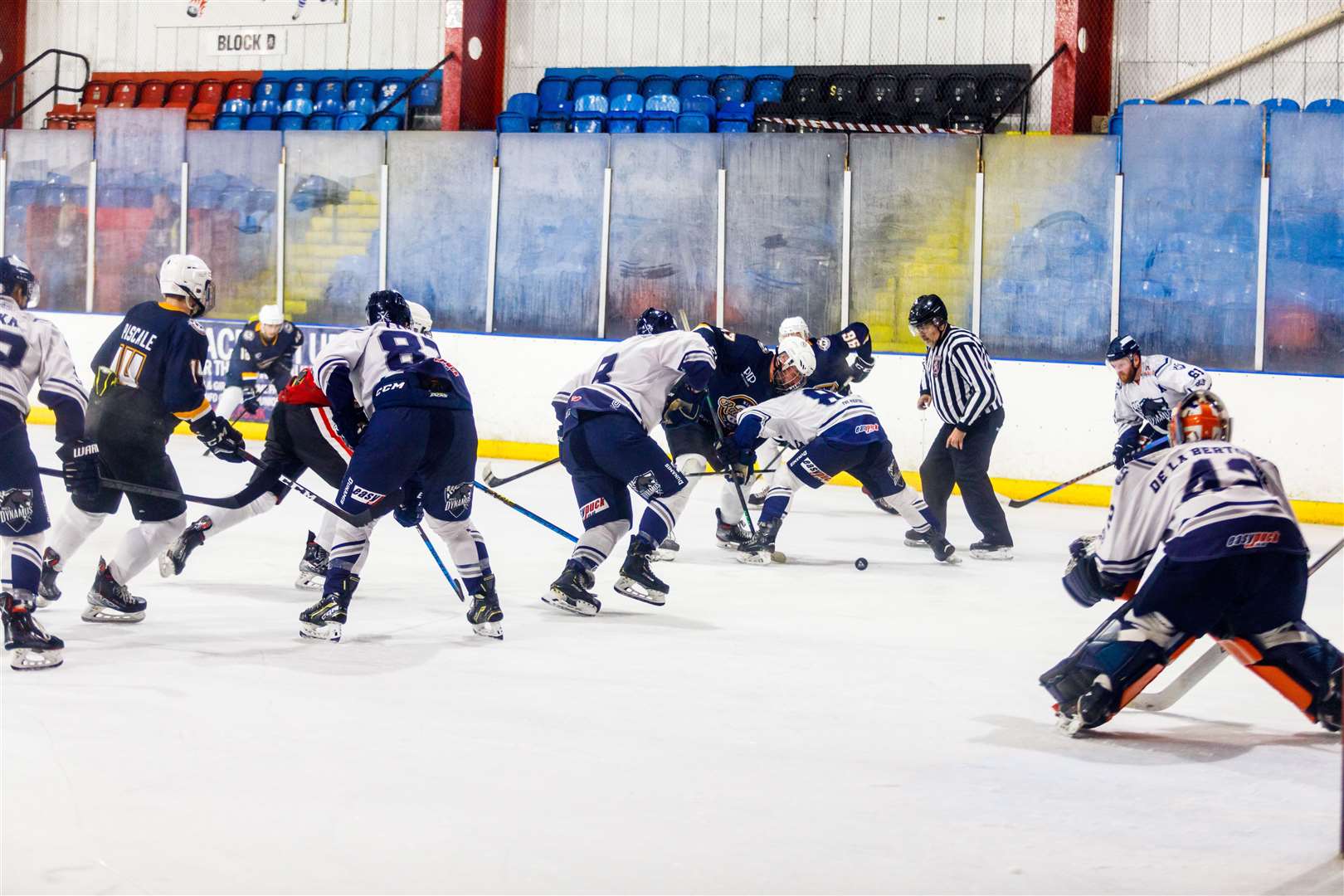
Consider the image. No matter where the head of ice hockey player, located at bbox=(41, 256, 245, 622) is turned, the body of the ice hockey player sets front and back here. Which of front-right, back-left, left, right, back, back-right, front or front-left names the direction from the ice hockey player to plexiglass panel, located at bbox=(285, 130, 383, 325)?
front-left

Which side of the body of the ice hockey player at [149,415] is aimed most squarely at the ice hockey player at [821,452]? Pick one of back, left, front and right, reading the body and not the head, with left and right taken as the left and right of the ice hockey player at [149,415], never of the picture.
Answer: front

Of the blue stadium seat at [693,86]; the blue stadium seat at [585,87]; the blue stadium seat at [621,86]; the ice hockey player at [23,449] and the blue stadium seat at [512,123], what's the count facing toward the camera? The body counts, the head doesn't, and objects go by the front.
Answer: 4

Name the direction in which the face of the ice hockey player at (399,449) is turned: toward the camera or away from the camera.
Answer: away from the camera

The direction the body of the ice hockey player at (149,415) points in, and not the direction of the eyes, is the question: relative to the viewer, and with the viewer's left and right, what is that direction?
facing away from the viewer and to the right of the viewer

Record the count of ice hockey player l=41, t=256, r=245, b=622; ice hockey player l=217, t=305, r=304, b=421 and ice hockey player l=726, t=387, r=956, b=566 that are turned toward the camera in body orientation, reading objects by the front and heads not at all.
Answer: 1

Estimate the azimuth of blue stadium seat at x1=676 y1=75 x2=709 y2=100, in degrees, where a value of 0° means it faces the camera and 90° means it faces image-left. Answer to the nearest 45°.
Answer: approximately 0°
